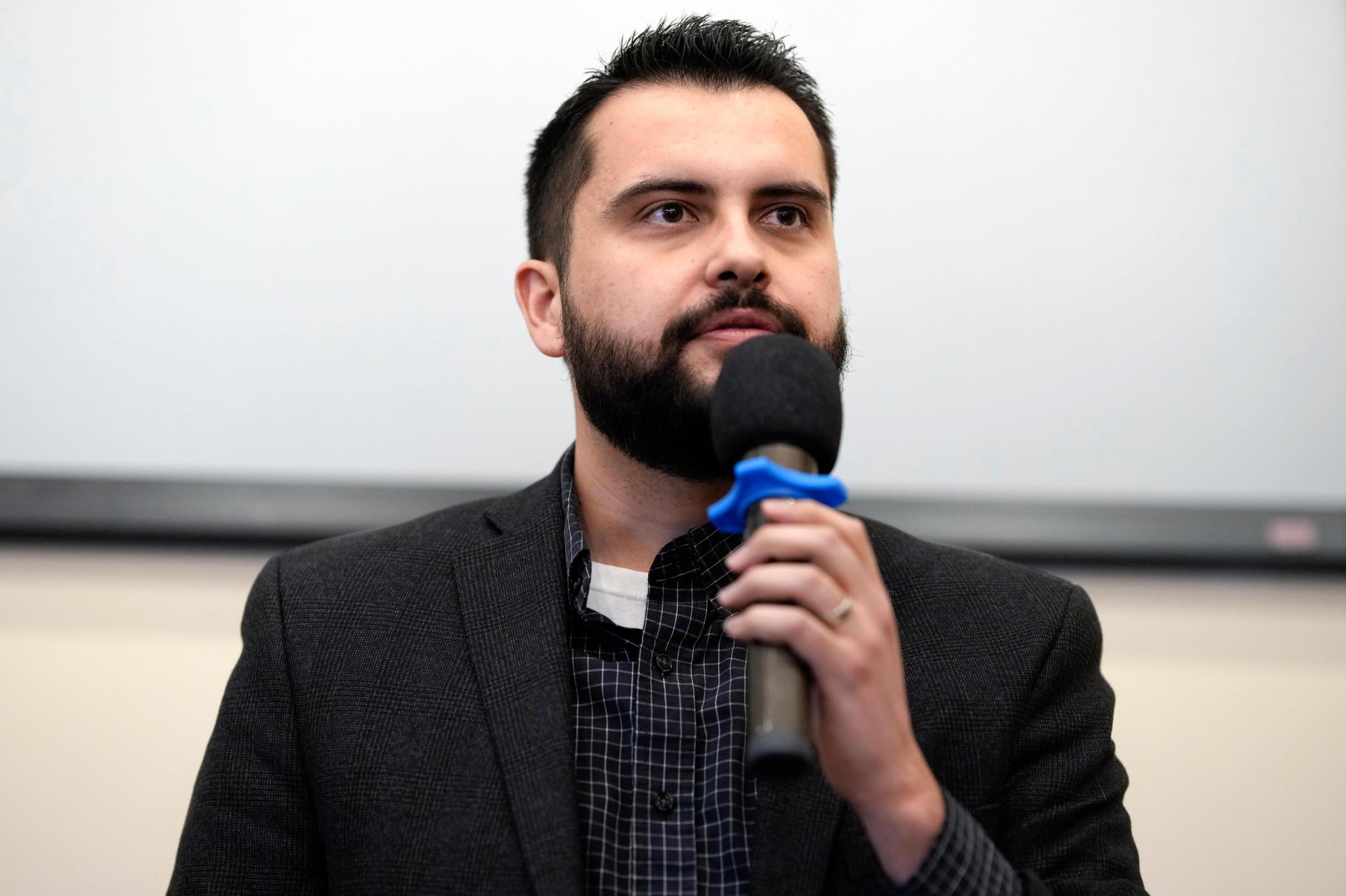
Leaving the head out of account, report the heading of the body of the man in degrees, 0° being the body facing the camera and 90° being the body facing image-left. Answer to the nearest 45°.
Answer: approximately 0°
